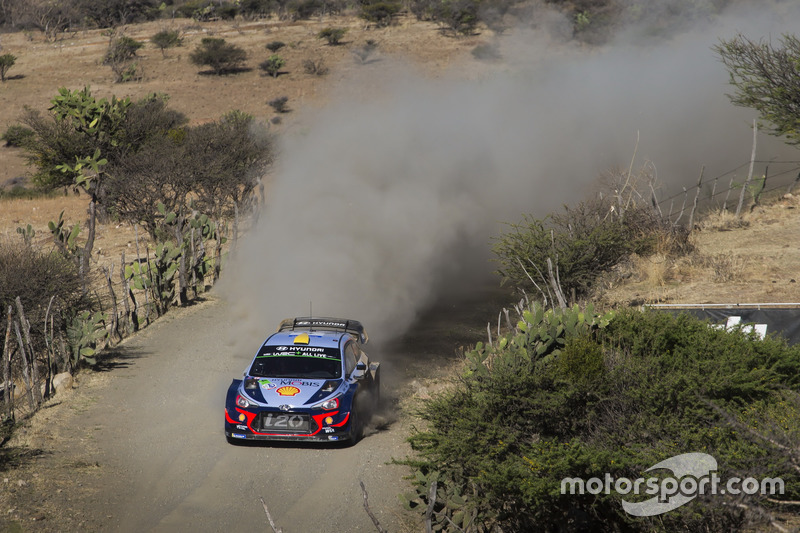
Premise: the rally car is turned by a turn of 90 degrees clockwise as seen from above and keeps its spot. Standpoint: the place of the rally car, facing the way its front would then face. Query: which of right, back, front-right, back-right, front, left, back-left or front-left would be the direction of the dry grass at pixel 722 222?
back-right

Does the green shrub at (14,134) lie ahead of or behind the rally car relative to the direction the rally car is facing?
behind

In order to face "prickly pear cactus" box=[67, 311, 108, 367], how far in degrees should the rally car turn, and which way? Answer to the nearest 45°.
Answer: approximately 135° to its right

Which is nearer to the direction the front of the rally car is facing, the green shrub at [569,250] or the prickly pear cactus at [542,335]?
the prickly pear cactus

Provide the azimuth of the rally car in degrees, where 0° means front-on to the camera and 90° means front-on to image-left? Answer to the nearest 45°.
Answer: approximately 0°

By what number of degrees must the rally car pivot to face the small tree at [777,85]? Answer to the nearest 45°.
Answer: approximately 135° to its left

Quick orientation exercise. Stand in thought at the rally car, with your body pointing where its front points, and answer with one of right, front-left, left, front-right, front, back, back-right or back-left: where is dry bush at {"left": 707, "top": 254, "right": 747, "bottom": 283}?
back-left

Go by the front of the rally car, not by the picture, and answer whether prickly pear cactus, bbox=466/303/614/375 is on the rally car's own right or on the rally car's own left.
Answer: on the rally car's own left

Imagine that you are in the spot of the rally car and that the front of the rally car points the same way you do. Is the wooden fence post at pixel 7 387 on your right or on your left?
on your right

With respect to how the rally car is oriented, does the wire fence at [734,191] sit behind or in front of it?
behind

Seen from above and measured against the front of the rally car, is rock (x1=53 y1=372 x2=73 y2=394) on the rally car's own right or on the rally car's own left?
on the rally car's own right

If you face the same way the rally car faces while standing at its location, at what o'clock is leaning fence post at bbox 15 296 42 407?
The leaning fence post is roughly at 4 o'clock from the rally car.
